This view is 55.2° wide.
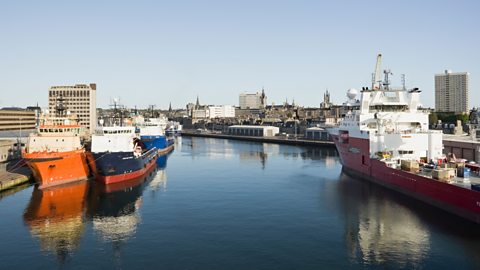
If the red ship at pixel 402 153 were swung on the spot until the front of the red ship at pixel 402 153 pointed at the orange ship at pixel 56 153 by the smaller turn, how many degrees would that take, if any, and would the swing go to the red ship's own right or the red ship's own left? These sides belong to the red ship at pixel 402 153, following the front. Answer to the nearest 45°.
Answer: approximately 45° to the red ship's own left

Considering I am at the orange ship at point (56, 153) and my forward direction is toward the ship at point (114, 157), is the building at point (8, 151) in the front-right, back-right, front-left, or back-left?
back-left

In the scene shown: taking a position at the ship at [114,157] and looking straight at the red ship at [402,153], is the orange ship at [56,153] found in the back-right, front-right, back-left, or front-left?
back-right

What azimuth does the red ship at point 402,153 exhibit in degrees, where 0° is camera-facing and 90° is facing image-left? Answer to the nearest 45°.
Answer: approximately 135°

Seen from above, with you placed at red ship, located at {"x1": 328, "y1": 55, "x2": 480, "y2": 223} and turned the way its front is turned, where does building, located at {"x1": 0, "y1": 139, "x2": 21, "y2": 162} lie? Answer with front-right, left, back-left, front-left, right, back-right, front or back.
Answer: front-left

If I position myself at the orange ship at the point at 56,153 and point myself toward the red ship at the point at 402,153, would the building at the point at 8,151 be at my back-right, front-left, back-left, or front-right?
back-left

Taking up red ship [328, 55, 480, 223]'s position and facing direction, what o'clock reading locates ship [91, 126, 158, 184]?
The ship is roughly at 10 o'clock from the red ship.
